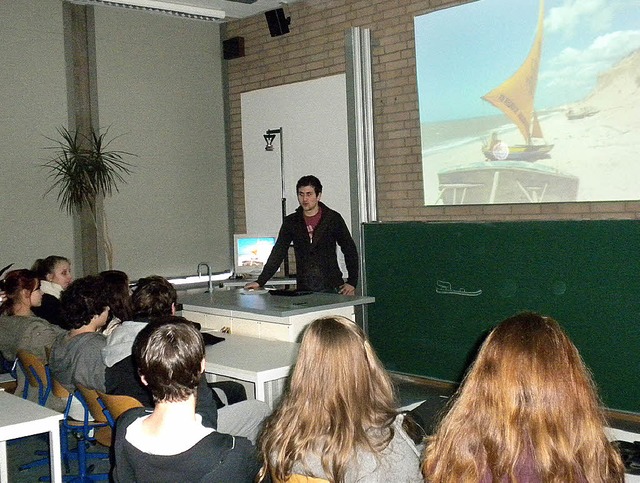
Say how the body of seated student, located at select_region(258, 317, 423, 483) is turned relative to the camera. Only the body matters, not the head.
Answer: away from the camera

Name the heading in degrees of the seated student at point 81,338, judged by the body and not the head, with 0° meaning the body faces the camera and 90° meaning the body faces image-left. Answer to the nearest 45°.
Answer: approximately 225°

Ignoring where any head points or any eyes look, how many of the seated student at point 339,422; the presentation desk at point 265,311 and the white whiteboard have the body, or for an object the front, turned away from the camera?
1

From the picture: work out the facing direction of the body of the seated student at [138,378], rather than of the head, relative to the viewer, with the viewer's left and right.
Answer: facing away from the viewer and to the right of the viewer

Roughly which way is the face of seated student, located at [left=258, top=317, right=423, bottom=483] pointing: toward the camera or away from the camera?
away from the camera

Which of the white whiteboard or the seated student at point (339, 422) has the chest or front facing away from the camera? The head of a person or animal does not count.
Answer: the seated student

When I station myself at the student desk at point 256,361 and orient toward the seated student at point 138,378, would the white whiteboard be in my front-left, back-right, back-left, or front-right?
back-right

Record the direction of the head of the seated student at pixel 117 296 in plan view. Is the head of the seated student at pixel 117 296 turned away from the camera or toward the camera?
away from the camera

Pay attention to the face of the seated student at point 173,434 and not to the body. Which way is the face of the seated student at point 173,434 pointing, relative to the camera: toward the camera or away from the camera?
away from the camera

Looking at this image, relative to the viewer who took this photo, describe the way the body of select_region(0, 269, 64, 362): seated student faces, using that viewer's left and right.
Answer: facing away from the viewer and to the right of the viewer

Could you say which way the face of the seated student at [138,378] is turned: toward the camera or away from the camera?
away from the camera

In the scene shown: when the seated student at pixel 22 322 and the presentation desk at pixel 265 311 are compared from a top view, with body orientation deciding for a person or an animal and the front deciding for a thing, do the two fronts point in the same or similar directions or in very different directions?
very different directions
